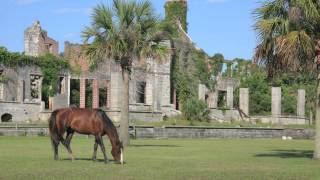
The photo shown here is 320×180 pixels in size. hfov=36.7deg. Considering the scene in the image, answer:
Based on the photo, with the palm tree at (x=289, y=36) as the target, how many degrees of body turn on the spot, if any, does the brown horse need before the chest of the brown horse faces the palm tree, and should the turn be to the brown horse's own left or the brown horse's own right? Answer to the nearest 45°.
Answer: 0° — it already faces it

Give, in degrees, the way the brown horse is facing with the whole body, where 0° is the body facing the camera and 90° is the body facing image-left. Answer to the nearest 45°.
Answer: approximately 270°

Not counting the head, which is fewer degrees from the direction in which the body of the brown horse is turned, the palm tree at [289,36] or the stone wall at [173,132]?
the palm tree
